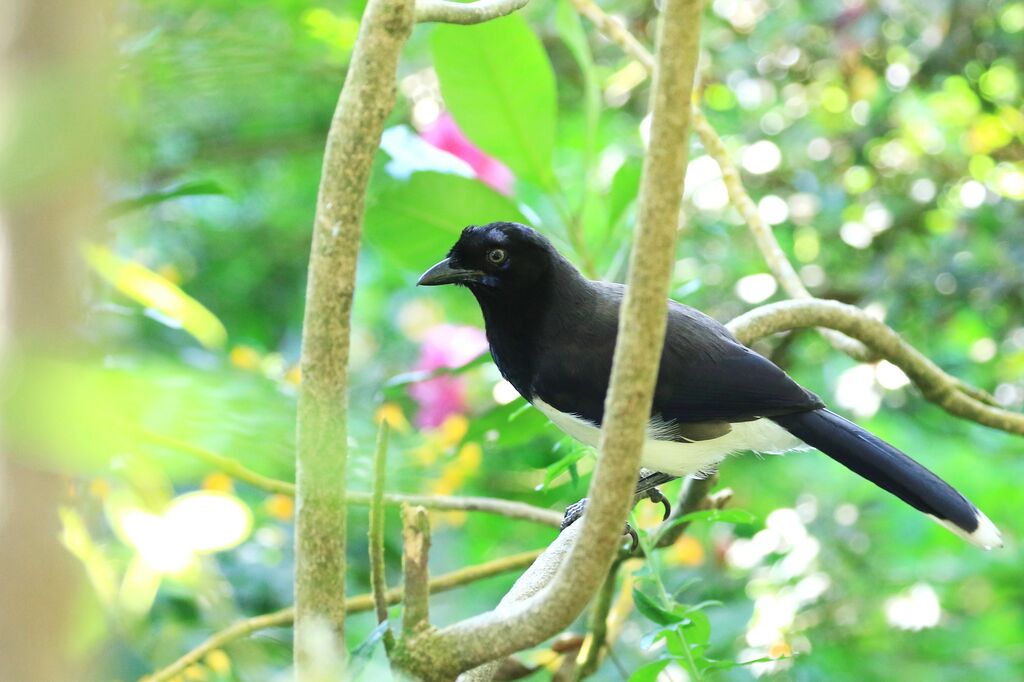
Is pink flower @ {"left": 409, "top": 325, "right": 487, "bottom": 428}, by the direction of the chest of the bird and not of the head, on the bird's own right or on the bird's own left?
on the bird's own right

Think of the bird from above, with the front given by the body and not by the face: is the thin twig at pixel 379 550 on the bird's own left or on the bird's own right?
on the bird's own left

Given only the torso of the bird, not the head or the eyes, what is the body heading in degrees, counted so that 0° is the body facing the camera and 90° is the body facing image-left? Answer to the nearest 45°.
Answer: approximately 90°

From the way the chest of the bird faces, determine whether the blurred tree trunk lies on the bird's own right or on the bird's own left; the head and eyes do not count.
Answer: on the bird's own left

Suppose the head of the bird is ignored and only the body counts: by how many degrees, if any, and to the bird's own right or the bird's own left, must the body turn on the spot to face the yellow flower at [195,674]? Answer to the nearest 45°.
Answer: approximately 45° to the bird's own left

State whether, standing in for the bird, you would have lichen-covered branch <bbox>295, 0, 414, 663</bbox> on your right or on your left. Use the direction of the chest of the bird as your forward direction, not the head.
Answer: on your left

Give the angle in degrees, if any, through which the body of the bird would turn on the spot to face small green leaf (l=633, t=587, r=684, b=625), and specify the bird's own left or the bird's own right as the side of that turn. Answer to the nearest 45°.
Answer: approximately 90° to the bird's own left
